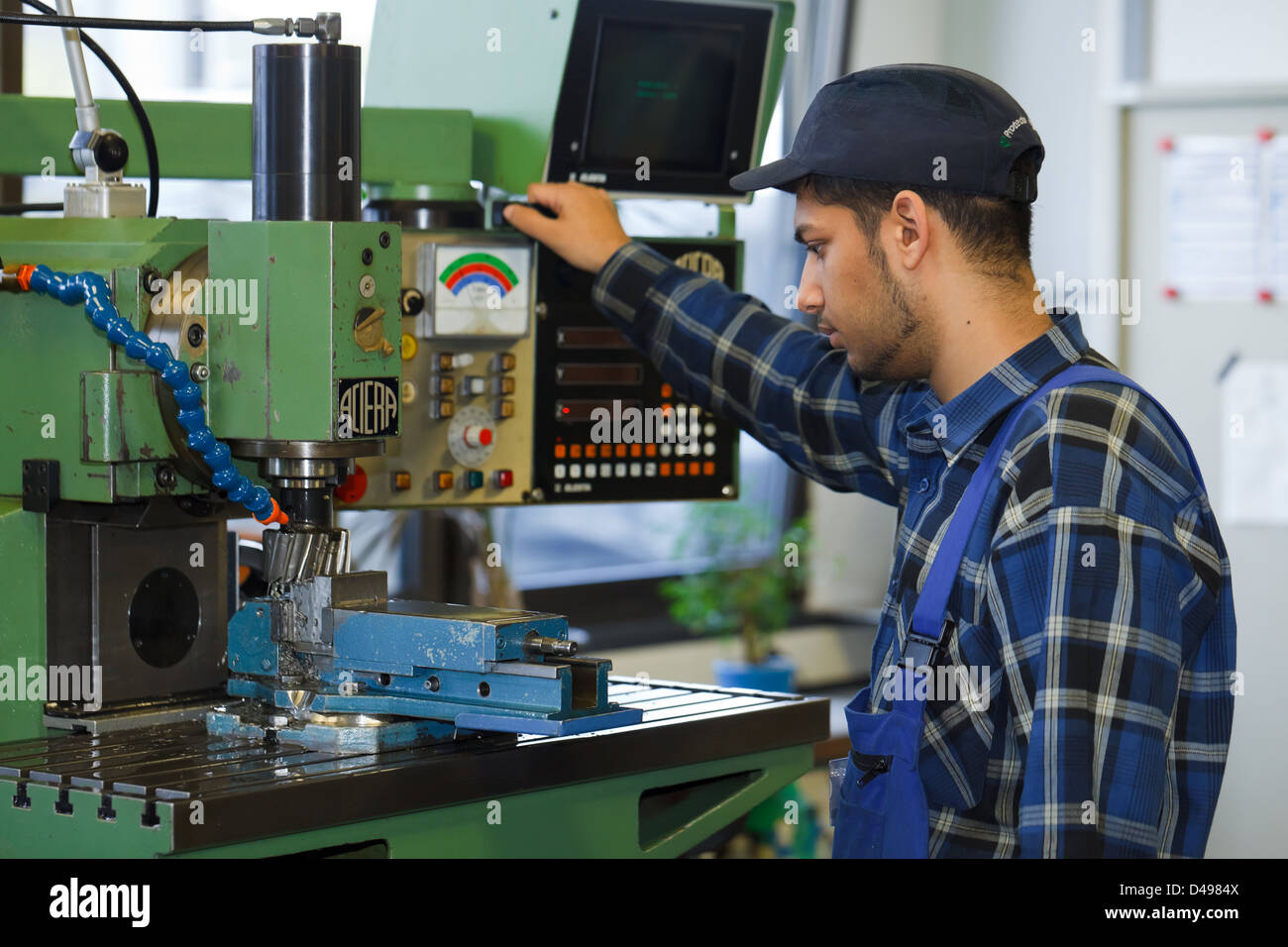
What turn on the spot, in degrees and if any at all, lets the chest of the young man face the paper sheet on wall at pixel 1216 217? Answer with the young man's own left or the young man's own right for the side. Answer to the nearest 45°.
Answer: approximately 90° to the young man's own right

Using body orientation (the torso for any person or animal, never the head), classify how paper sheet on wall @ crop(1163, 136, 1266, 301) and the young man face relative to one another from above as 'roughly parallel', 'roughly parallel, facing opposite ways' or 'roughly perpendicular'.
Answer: roughly perpendicular

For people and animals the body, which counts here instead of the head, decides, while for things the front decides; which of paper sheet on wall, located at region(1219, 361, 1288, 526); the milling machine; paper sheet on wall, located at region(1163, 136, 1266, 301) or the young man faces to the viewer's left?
the young man

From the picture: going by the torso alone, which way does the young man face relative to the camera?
to the viewer's left

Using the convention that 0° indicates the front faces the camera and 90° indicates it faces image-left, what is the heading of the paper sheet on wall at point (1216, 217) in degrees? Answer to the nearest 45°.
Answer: approximately 0°

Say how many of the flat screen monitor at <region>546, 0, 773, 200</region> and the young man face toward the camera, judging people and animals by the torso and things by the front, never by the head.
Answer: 1

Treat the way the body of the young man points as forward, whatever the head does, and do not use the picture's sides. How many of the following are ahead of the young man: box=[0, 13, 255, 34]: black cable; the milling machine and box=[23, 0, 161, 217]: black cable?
3

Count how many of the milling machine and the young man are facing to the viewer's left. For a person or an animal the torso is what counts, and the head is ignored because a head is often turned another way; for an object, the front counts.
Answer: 1

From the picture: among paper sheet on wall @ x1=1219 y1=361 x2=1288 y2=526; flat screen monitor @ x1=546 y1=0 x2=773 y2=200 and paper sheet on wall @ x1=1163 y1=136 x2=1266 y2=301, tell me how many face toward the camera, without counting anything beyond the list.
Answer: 3

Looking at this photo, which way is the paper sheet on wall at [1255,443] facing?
toward the camera

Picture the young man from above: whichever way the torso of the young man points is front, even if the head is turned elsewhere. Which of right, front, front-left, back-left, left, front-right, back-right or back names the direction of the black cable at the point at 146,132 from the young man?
front

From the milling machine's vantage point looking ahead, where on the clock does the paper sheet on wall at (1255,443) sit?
The paper sheet on wall is roughly at 9 o'clock from the milling machine.

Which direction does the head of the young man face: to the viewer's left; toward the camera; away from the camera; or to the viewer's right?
to the viewer's left

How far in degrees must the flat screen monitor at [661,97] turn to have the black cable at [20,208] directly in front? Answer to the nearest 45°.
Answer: approximately 90° to its right
